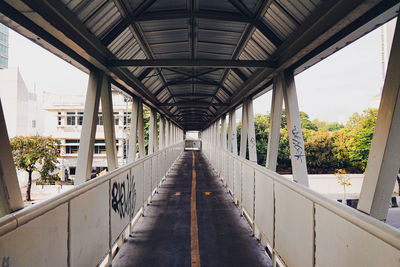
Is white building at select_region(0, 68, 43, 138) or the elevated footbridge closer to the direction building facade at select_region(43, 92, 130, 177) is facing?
the elevated footbridge

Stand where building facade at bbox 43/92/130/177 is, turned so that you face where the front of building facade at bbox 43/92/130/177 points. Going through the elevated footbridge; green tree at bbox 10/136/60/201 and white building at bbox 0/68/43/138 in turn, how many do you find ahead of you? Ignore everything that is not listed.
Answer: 2

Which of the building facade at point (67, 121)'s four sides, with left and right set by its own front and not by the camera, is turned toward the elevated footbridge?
front

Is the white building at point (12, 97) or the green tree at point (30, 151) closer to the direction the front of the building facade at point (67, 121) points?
the green tree

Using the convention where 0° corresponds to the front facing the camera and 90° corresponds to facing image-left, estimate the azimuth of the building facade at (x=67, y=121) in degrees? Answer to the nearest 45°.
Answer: approximately 0°

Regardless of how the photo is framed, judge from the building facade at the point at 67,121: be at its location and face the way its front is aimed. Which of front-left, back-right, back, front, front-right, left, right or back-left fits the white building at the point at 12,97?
back-right

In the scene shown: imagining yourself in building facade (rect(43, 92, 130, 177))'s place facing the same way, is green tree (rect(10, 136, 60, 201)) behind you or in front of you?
in front

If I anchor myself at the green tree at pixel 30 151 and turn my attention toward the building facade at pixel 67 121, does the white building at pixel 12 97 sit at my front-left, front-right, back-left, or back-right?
front-left
